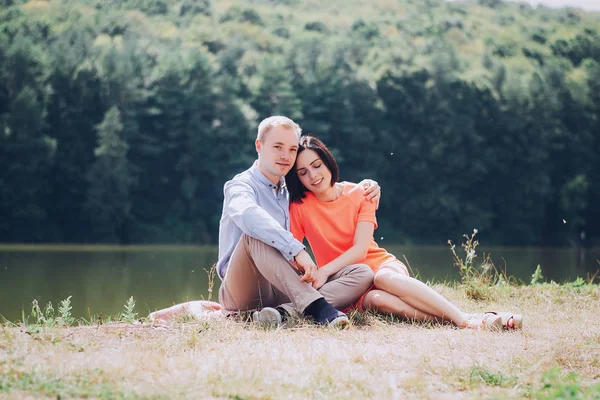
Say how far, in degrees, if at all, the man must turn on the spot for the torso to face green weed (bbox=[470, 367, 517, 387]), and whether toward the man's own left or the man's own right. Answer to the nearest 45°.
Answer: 0° — they already face it

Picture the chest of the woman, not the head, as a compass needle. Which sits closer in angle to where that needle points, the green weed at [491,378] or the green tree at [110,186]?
the green weed

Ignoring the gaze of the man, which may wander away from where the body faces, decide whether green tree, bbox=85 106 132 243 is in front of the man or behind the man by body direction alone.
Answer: behind

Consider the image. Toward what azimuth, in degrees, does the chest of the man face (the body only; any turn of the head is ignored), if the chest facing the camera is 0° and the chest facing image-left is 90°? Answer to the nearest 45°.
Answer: approximately 315°

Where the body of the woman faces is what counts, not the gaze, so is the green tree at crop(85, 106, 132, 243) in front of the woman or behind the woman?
behind

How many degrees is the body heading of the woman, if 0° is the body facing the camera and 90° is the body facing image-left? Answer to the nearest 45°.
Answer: approximately 0°
